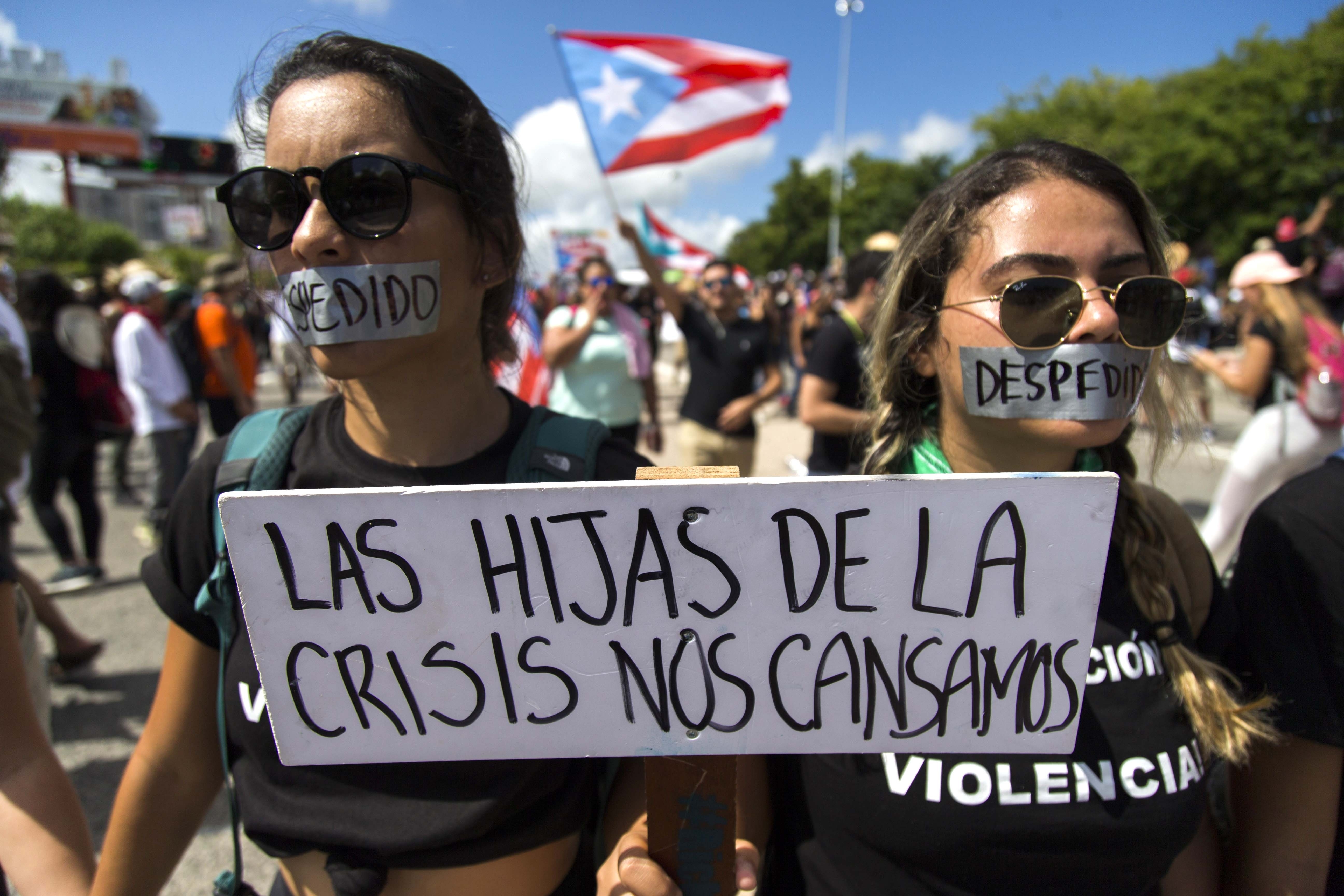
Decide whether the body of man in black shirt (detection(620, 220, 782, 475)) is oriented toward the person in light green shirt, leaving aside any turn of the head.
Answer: no

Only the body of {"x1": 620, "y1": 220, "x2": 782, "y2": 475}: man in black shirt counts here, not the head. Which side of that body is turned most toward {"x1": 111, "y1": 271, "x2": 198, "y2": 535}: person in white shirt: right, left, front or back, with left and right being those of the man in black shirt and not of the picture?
right

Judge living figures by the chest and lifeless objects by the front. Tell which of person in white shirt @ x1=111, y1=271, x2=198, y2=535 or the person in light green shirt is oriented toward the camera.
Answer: the person in light green shirt

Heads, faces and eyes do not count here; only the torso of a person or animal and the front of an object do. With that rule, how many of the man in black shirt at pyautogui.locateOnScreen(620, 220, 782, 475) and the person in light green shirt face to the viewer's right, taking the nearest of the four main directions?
0

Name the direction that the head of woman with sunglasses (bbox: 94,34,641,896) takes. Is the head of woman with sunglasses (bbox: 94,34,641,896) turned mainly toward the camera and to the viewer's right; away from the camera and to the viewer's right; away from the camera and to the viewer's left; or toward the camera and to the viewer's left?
toward the camera and to the viewer's left

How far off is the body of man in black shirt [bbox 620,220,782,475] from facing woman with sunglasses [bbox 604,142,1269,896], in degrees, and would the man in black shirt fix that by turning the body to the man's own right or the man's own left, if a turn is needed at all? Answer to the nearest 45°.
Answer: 0° — they already face them

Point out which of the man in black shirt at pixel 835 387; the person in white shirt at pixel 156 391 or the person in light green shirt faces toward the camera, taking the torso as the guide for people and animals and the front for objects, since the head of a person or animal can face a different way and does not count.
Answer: the person in light green shirt

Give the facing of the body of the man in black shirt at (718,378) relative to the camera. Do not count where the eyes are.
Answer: toward the camera

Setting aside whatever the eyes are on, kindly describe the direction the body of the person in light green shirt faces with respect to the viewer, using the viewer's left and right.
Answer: facing the viewer
